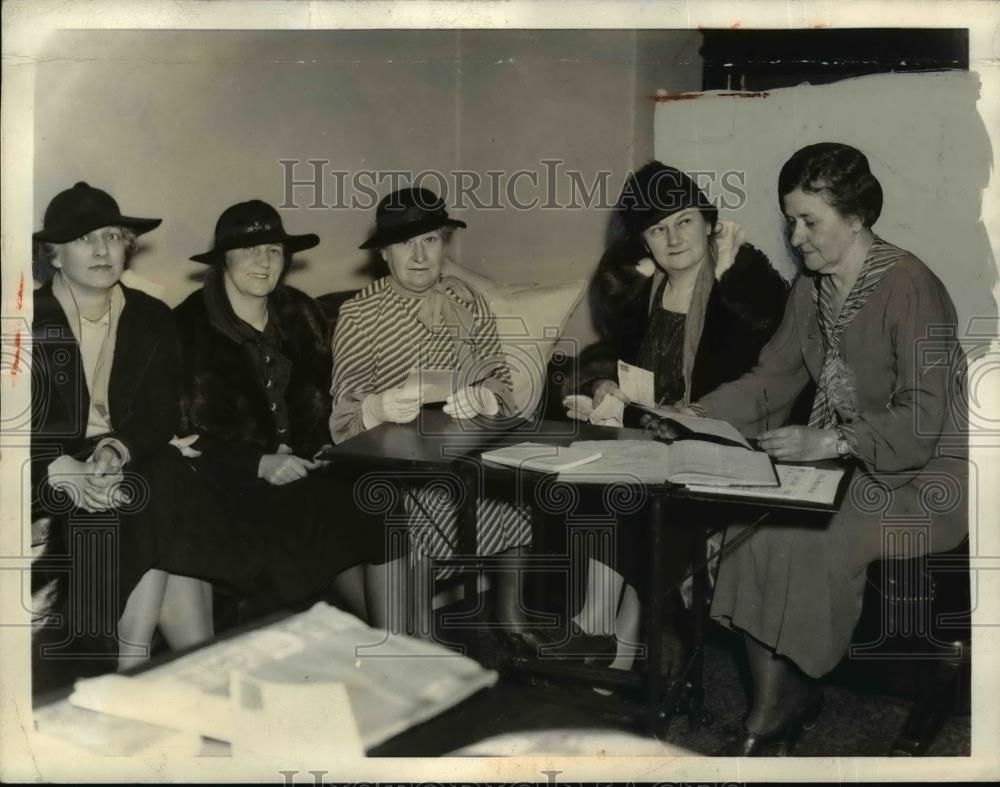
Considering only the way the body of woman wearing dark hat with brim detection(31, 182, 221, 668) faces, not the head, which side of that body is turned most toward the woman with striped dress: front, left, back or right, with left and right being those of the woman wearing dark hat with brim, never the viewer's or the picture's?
left

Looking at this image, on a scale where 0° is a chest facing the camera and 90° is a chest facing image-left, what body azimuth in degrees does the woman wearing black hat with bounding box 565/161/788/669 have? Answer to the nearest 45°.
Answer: approximately 45°

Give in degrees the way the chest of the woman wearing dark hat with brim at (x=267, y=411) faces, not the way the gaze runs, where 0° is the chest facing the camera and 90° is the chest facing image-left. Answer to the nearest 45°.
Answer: approximately 315°

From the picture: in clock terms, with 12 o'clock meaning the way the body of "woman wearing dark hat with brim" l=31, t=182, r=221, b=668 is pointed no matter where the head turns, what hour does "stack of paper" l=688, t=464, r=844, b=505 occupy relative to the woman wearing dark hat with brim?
The stack of paper is roughly at 10 o'clock from the woman wearing dark hat with brim.

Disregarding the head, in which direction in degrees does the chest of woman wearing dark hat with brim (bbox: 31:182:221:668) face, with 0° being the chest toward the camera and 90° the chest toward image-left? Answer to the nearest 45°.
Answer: approximately 0°
